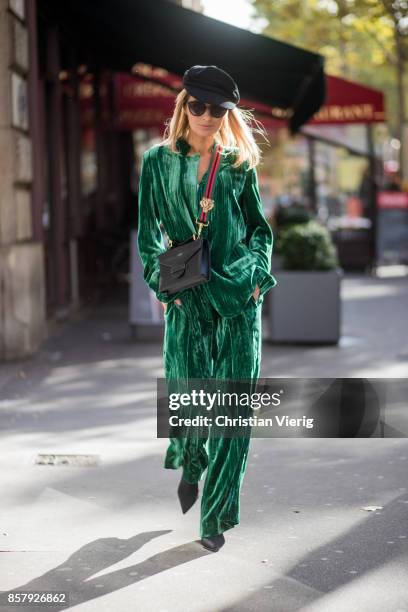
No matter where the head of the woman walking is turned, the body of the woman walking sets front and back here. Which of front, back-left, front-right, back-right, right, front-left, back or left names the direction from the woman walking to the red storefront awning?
back

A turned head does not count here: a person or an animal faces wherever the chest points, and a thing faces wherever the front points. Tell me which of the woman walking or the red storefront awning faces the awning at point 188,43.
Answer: the red storefront awning

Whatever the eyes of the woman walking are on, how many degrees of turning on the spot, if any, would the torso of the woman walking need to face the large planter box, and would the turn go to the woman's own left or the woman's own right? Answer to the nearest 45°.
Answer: approximately 180°

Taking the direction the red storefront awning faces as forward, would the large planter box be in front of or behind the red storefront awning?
in front

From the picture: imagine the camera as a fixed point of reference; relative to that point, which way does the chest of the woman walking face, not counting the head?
toward the camera

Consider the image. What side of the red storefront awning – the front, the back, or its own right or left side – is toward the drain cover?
front

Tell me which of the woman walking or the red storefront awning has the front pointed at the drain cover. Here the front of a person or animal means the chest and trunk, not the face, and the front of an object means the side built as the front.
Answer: the red storefront awning

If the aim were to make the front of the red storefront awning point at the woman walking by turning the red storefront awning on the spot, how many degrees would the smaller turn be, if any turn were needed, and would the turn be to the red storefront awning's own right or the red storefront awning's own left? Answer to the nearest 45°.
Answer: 0° — it already faces them

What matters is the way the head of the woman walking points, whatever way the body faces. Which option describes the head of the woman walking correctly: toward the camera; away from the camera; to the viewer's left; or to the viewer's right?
toward the camera

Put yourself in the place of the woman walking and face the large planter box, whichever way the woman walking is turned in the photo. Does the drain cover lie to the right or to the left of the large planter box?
left

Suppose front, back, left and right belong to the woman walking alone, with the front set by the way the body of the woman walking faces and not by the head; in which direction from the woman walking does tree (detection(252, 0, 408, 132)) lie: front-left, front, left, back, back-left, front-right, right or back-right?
back

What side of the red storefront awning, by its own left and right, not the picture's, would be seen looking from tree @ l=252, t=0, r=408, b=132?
back

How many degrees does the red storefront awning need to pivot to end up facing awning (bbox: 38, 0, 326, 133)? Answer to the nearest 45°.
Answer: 0° — it already faces it

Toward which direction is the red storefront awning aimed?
toward the camera
